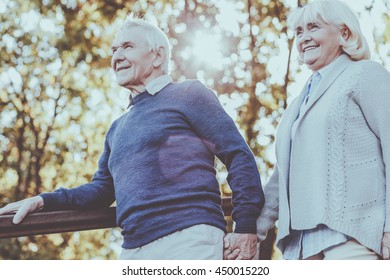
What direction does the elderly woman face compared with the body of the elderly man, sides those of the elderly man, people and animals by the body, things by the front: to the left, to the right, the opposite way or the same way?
the same way

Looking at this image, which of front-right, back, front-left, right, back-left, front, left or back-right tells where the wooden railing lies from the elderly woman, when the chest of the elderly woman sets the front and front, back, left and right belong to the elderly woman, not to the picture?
front-right

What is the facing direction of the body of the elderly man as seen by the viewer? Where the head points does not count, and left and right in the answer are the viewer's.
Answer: facing the viewer and to the left of the viewer

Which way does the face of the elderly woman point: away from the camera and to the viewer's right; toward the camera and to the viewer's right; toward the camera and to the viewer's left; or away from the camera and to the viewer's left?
toward the camera and to the viewer's left

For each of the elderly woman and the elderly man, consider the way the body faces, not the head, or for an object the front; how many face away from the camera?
0
